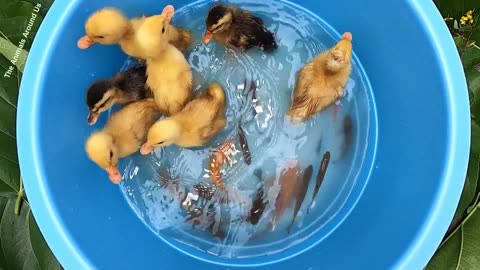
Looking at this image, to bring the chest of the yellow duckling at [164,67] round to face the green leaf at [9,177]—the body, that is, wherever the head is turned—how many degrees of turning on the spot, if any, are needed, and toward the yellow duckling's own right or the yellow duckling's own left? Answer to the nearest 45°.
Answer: approximately 90° to the yellow duckling's own left

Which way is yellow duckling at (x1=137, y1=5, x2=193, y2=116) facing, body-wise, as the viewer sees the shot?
away from the camera

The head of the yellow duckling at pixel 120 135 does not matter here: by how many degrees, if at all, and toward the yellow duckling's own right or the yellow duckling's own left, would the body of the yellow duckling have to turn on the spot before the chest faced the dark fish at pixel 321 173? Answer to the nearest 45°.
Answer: approximately 135° to the yellow duckling's own left

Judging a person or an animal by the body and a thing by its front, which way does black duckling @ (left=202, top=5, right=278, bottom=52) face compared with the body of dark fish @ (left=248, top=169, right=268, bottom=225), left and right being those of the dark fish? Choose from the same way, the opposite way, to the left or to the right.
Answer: to the right

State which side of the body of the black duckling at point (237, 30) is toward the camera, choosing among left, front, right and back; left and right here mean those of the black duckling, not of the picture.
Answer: left

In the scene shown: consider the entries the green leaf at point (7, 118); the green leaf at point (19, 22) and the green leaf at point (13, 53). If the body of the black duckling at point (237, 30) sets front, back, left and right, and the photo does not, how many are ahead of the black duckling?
3

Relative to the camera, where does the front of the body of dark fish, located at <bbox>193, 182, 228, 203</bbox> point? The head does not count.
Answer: to the viewer's left

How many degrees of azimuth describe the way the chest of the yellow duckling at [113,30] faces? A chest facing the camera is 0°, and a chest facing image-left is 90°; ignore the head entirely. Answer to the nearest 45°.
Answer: approximately 90°
